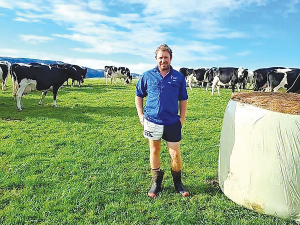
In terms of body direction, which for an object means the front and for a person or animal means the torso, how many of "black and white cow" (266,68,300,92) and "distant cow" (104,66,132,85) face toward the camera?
0

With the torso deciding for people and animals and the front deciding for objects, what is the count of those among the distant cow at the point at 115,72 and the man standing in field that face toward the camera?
1

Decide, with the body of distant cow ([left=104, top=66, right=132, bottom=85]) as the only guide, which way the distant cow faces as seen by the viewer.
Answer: to the viewer's right

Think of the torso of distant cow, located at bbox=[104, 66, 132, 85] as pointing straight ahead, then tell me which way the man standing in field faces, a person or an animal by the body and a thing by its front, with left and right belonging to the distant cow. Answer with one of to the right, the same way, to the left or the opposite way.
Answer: to the right

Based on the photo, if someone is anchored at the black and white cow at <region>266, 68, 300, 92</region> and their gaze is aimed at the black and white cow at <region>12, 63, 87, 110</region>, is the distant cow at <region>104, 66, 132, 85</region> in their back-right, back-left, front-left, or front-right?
front-right

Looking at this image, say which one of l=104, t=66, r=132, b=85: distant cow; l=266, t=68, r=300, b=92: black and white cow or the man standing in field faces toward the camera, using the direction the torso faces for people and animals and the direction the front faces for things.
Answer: the man standing in field

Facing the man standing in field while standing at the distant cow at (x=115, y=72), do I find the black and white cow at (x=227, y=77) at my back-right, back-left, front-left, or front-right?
front-left

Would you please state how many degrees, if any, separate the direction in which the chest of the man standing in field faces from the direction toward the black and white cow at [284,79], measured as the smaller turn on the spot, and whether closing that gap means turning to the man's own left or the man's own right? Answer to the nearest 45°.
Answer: approximately 135° to the man's own left

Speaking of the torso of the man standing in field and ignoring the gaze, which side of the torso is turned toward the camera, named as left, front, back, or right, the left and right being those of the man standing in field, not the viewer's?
front
